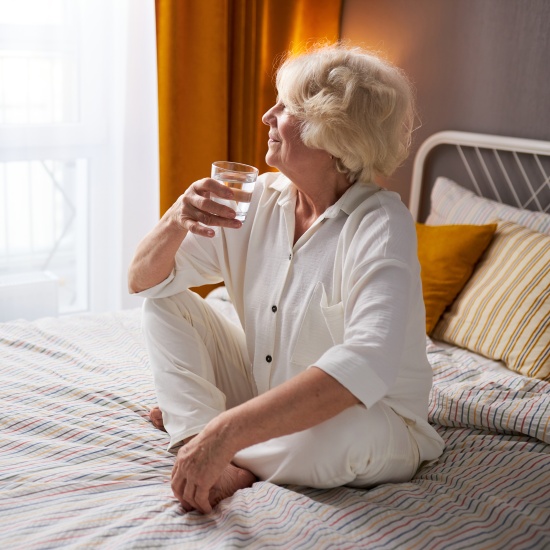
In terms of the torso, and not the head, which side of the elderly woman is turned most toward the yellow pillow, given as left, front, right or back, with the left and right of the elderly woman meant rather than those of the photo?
back

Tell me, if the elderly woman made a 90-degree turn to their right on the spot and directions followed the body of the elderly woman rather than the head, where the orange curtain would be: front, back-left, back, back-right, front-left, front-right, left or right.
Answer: front-right

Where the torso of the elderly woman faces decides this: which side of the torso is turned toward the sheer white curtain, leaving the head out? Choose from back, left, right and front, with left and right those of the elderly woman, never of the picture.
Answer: right

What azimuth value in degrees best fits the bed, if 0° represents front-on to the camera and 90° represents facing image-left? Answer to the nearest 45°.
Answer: approximately 45°

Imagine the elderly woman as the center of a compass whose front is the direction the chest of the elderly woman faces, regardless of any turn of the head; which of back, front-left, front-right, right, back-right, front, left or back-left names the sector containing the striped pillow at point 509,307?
back

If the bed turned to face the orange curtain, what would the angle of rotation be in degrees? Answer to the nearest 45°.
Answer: approximately 135° to its right

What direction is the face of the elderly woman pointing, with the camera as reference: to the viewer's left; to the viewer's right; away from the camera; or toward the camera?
to the viewer's left
